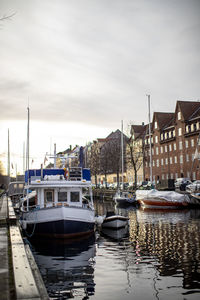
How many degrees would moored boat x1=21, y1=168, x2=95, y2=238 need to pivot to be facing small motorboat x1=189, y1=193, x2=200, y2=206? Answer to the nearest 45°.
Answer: approximately 135° to its left

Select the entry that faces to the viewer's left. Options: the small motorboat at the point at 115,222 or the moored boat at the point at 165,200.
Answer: the moored boat

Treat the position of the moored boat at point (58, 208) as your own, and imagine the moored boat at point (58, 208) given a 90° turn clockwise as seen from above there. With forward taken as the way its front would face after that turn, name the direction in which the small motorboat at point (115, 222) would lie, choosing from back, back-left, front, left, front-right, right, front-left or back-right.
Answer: back-right

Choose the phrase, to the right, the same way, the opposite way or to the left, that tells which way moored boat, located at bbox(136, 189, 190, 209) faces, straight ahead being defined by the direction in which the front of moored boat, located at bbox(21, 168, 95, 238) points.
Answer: to the right

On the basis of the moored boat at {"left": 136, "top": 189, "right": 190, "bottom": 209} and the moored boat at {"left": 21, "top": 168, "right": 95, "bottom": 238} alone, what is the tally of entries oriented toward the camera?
1

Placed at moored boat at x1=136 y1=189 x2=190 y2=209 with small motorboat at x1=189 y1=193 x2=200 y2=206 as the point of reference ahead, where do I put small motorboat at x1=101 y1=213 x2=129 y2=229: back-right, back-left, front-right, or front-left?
back-right

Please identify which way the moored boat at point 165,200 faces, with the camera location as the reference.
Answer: facing to the left of the viewer
